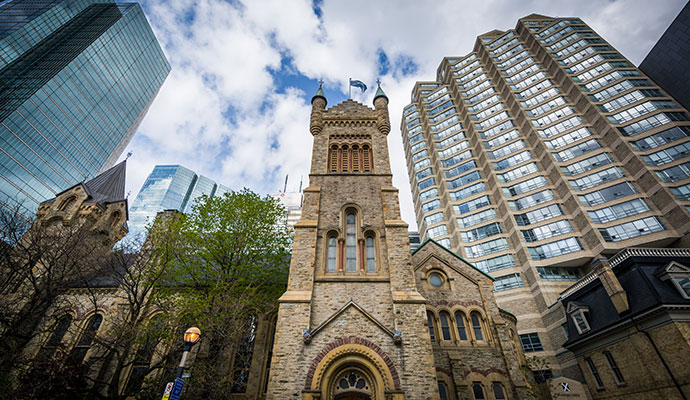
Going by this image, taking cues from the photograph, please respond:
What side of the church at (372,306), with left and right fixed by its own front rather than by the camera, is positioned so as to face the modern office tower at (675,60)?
left

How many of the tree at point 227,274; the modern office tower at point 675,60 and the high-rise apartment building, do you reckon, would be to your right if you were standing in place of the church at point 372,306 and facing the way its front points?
1

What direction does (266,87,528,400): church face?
toward the camera

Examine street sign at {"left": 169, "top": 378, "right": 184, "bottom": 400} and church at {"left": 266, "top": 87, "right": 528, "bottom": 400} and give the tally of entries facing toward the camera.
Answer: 2

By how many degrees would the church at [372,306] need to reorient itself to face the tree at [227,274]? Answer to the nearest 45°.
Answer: approximately 90° to its right

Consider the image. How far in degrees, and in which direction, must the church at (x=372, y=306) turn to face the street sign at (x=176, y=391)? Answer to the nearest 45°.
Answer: approximately 45° to its right

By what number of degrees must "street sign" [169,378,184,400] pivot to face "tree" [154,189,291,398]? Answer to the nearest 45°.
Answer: approximately 180°

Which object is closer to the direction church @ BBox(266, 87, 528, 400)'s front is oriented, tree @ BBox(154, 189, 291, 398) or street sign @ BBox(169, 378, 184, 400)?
the street sign

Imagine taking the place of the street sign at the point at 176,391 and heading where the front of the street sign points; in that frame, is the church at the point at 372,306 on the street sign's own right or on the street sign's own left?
on the street sign's own left

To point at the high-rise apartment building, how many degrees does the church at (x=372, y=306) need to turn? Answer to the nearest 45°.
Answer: approximately 135° to its left
